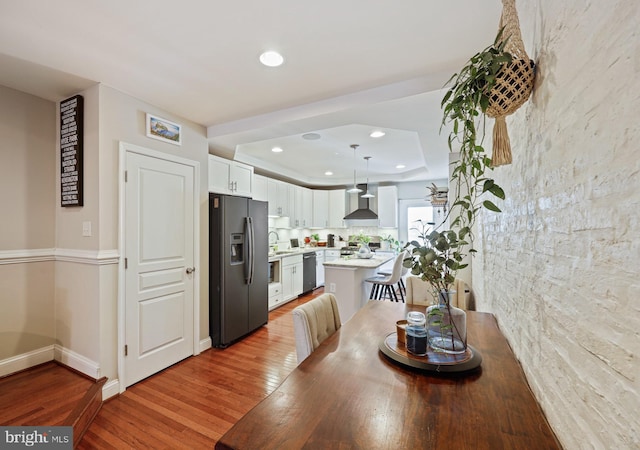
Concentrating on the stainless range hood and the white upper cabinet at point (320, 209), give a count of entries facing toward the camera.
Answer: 2

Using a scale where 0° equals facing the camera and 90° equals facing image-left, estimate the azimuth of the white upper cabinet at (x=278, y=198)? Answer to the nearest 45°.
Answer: approximately 315°

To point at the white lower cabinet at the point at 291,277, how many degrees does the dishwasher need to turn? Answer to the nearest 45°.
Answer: approximately 90° to its right

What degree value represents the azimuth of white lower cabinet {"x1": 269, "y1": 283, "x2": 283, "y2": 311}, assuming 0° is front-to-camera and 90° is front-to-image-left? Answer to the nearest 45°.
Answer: approximately 315°

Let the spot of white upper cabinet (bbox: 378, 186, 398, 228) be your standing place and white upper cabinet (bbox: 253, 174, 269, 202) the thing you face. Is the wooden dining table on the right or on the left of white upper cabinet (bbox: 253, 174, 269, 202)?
left

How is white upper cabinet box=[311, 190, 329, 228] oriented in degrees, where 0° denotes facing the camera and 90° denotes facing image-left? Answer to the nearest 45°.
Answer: approximately 0°

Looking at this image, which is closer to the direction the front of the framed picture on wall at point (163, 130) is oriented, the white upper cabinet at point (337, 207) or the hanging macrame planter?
the hanging macrame planter

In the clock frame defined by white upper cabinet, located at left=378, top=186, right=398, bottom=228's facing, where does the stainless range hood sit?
The stainless range hood is roughly at 3 o'clock from the white upper cabinet.

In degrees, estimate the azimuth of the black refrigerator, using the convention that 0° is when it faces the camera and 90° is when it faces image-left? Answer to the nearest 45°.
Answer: approximately 315°

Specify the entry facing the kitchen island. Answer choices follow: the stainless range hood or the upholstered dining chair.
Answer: the stainless range hood

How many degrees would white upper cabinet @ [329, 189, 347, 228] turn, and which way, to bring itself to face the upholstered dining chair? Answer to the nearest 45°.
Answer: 0° — it already faces it

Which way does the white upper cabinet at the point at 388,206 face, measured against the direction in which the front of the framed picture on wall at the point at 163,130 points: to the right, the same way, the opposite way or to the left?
to the right
